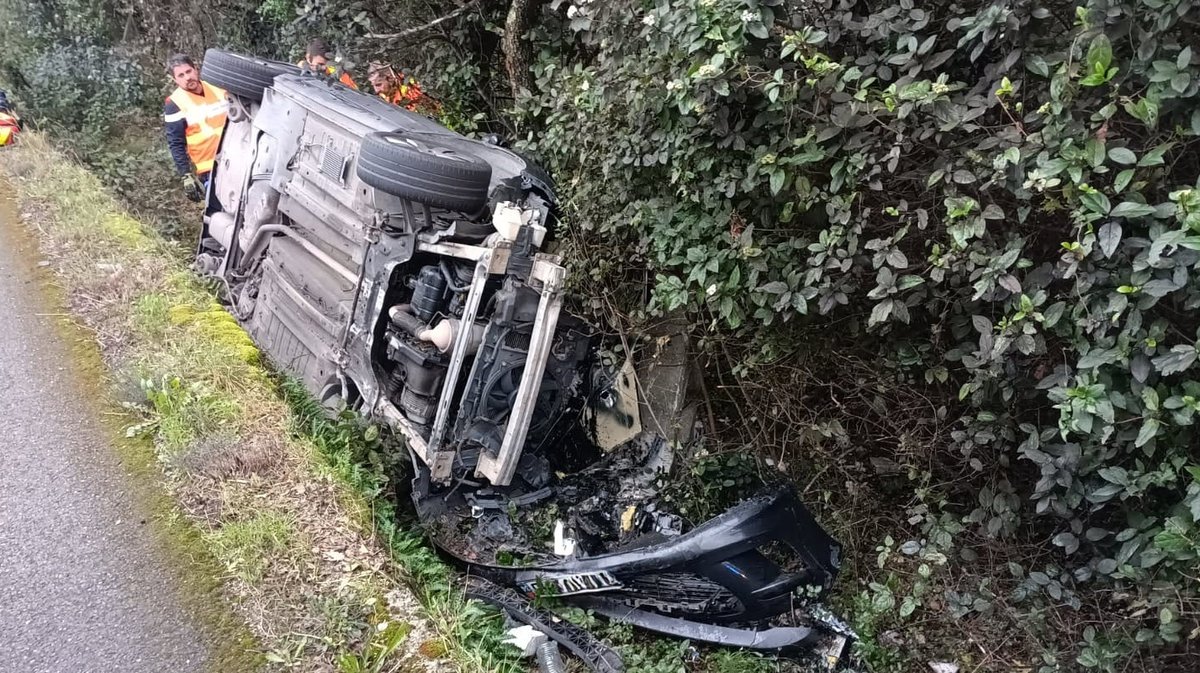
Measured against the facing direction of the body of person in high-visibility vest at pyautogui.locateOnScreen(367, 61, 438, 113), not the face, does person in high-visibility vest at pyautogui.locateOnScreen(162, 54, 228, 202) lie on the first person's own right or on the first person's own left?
on the first person's own right

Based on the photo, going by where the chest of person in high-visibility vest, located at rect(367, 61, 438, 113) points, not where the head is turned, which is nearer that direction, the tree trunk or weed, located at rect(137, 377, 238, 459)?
the weed

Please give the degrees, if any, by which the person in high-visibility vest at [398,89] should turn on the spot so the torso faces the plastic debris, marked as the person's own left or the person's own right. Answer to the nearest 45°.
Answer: approximately 45° to the person's own left

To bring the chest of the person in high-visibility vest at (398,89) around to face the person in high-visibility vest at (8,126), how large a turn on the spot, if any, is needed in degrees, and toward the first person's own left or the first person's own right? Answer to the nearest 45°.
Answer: approximately 90° to the first person's own right

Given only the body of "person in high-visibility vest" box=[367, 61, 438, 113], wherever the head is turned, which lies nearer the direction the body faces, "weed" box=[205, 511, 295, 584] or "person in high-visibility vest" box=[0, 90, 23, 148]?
the weed

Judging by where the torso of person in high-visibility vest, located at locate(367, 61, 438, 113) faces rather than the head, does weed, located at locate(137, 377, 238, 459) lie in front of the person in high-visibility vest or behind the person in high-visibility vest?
in front

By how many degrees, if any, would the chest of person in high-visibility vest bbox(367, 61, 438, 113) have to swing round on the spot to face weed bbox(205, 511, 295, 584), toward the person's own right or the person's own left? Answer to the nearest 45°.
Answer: approximately 45° to the person's own left

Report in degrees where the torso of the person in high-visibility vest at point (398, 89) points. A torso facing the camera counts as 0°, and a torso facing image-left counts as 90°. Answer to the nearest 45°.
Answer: approximately 45°
